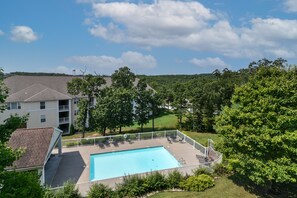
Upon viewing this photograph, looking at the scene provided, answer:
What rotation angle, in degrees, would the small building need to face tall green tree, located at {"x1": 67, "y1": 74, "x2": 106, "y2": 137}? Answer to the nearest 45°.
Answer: approximately 45° to its left

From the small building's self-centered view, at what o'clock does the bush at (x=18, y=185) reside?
The bush is roughly at 3 o'clock from the small building.

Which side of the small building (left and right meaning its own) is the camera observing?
right

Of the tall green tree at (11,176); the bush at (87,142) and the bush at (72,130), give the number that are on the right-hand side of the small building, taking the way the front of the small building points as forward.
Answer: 1

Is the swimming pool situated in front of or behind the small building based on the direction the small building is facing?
in front

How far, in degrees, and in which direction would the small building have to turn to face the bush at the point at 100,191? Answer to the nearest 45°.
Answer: approximately 45° to its right

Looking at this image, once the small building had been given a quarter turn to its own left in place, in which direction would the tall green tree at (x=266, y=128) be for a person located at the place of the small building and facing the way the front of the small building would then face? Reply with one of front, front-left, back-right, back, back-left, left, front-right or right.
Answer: back-right

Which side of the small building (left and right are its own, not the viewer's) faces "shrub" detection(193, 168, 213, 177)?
front

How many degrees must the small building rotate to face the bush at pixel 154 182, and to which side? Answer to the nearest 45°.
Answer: approximately 45° to its right

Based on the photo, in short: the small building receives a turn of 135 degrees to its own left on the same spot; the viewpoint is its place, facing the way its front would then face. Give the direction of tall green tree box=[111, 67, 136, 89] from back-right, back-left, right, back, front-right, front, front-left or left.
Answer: right

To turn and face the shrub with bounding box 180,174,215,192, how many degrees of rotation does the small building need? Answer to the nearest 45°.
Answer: approximately 45° to its right

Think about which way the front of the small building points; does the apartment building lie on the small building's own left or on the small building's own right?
on the small building's own left

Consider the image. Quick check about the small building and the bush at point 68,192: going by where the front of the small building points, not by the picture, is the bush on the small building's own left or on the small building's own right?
on the small building's own right

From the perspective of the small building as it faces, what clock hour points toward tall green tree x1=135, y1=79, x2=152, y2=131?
The tall green tree is roughly at 11 o'clock from the small building.

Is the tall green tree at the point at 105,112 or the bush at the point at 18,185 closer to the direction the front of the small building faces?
the tall green tree

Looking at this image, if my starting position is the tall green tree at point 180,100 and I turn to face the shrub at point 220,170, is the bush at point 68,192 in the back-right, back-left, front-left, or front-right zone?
front-right

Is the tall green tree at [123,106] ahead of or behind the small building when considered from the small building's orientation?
ahead

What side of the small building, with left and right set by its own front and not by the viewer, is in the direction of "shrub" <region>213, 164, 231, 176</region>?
front

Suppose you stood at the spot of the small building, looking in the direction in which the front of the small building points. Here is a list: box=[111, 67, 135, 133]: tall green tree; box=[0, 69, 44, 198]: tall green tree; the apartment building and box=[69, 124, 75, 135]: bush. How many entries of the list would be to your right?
1

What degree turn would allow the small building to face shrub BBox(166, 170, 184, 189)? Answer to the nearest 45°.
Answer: approximately 45° to its right
